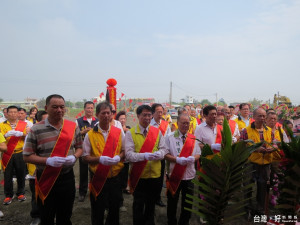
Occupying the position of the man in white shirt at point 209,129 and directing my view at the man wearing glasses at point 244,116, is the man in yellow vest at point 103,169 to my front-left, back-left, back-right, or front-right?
back-left

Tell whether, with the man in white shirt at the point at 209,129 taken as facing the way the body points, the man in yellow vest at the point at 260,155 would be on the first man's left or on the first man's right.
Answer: on the first man's left

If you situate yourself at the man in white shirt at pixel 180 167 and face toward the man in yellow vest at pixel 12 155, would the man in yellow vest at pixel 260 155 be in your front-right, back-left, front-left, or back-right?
back-right

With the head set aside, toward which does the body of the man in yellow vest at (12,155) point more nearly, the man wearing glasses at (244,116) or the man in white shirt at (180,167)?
the man in white shirt

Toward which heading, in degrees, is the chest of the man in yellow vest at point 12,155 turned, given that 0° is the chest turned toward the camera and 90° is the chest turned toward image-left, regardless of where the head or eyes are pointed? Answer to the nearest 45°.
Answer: approximately 0°

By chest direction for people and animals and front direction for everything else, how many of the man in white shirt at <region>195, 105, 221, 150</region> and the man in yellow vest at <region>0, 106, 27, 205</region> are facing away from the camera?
0

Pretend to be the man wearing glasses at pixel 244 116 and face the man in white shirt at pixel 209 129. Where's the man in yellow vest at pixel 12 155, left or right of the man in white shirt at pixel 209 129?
right

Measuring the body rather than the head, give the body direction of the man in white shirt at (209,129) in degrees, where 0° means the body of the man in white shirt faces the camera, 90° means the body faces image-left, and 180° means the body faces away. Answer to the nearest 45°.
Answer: approximately 315°

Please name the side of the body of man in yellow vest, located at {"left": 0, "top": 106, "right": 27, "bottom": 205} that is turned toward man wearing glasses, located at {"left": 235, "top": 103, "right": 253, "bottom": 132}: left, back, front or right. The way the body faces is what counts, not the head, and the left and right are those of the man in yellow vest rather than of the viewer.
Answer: left

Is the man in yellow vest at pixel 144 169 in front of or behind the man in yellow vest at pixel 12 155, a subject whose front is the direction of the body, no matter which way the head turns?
in front

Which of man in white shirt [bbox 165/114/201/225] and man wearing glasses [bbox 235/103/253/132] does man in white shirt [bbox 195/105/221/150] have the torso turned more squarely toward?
the man in white shirt
